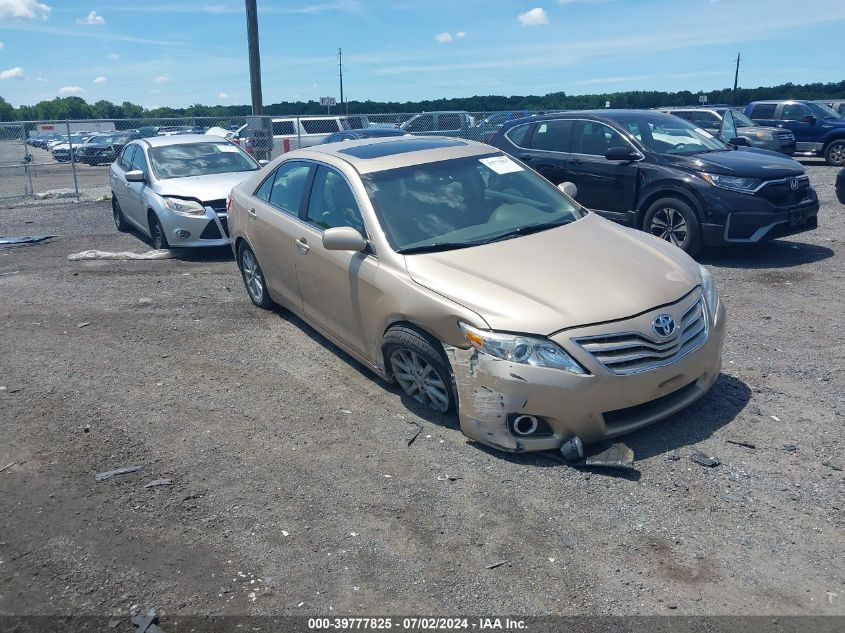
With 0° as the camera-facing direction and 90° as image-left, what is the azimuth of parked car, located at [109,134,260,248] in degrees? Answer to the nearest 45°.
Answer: approximately 315°

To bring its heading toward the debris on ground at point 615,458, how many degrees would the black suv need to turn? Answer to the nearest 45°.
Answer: approximately 45° to its right

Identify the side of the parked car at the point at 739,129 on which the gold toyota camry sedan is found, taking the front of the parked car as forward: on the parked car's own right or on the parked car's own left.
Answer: on the parked car's own right

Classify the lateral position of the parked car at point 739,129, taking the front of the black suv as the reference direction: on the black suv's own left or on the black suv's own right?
on the black suv's own left

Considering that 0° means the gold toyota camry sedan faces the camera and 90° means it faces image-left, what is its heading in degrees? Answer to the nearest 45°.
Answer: approximately 315°

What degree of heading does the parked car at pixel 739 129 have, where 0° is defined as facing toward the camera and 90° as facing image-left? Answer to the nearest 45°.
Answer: approximately 315°

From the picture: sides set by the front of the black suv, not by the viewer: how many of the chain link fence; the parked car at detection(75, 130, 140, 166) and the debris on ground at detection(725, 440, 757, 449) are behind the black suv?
2
